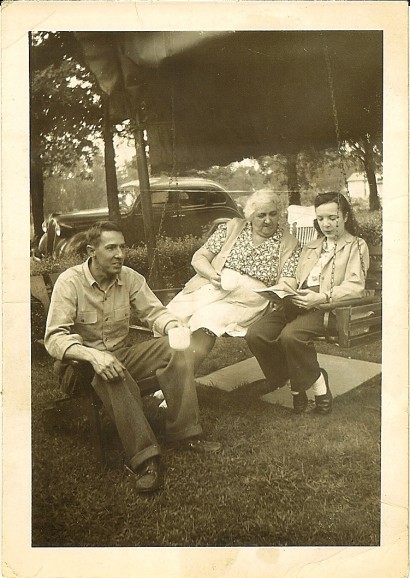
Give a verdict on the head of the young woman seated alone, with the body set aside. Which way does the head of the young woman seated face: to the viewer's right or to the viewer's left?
to the viewer's left

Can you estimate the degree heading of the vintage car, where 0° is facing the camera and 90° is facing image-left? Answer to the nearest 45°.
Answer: approximately 45°

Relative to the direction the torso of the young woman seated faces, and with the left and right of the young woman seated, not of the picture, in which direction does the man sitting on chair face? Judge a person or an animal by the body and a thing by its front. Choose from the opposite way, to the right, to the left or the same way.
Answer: to the left

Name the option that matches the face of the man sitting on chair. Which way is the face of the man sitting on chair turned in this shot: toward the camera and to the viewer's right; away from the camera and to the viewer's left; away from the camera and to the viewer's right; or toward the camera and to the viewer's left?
toward the camera and to the viewer's right

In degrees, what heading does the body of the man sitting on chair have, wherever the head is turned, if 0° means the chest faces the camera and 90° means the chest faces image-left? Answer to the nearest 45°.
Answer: approximately 315°

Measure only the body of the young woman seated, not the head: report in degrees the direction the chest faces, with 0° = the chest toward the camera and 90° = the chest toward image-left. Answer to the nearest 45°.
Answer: approximately 45°
